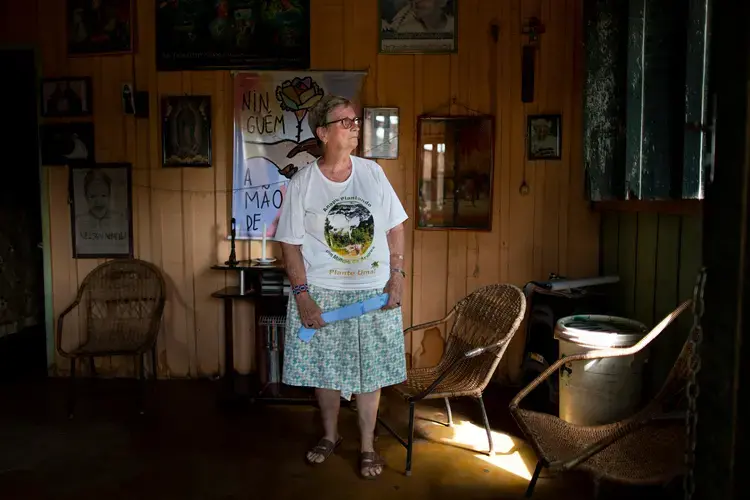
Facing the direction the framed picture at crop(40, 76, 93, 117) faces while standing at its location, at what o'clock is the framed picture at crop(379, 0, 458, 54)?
the framed picture at crop(379, 0, 458, 54) is roughly at 10 o'clock from the framed picture at crop(40, 76, 93, 117).

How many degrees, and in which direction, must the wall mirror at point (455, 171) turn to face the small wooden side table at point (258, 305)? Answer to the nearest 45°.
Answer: approximately 45° to its right

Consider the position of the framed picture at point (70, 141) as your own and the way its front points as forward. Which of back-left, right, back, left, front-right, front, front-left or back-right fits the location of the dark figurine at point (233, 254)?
front-left

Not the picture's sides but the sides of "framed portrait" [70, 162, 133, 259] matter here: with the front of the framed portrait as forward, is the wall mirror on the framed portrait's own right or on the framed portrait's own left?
on the framed portrait's own left

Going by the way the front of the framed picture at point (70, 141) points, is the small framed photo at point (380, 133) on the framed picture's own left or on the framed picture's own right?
on the framed picture's own left

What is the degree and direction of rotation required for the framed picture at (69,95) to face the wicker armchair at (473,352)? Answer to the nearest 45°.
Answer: approximately 45° to its left

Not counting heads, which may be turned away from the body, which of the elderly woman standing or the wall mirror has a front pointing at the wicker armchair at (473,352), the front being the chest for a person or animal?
the wall mirror

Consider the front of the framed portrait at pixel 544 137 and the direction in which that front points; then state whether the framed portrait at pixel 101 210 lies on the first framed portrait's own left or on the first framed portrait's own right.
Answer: on the first framed portrait's own right

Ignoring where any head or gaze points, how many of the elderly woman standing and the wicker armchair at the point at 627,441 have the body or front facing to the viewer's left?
1

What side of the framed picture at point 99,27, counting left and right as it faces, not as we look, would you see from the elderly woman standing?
front

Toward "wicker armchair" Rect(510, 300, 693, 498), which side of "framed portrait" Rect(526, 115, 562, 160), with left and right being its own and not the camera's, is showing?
front
